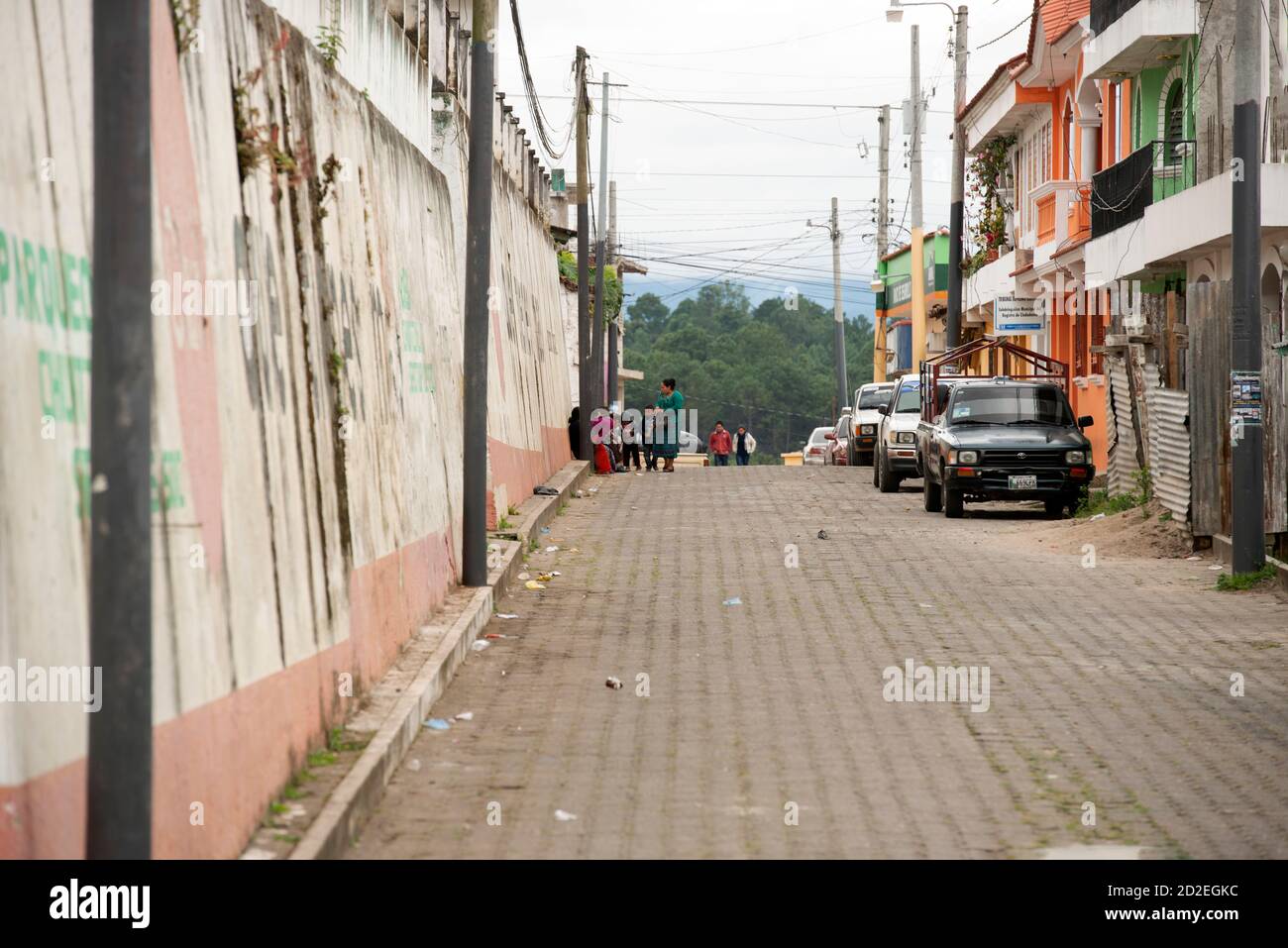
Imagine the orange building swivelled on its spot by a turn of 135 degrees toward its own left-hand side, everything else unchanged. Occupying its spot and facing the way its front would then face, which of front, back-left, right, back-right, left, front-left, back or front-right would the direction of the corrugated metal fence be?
front-right

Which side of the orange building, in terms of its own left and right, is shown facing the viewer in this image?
left

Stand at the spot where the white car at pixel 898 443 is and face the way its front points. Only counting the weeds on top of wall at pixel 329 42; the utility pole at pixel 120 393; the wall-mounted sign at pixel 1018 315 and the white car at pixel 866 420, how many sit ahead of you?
2

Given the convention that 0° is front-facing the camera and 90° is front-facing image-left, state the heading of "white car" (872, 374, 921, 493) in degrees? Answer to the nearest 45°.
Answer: approximately 0°
